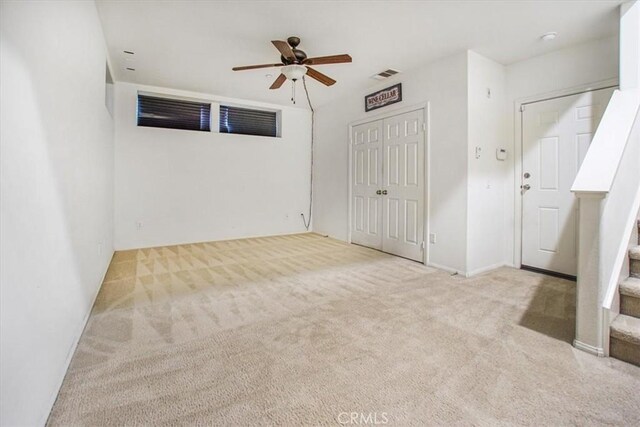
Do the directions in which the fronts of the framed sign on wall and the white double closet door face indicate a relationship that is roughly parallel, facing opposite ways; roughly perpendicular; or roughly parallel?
roughly parallel

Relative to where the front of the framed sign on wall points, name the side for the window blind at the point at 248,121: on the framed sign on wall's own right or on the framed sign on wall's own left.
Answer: on the framed sign on wall's own right

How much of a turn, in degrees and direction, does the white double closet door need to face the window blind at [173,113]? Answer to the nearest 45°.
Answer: approximately 45° to its right

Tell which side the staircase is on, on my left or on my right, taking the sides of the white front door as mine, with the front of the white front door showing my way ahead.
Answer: on my left

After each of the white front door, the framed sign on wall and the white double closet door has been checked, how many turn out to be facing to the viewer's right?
0

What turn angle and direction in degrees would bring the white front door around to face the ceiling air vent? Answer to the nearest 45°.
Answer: approximately 45° to its right

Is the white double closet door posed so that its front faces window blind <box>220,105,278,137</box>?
no

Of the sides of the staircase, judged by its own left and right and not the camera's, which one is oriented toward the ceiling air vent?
right

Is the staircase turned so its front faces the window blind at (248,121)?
no

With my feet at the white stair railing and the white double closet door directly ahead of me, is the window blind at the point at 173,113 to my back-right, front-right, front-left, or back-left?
front-left

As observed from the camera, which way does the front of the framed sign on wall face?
facing the viewer and to the left of the viewer

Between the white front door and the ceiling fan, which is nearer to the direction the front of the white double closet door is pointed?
the ceiling fan

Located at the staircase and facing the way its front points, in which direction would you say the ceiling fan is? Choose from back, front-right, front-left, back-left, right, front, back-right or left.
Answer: front-right

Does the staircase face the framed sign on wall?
no

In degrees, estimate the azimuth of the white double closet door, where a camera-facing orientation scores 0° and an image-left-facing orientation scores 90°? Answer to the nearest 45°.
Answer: approximately 45°
